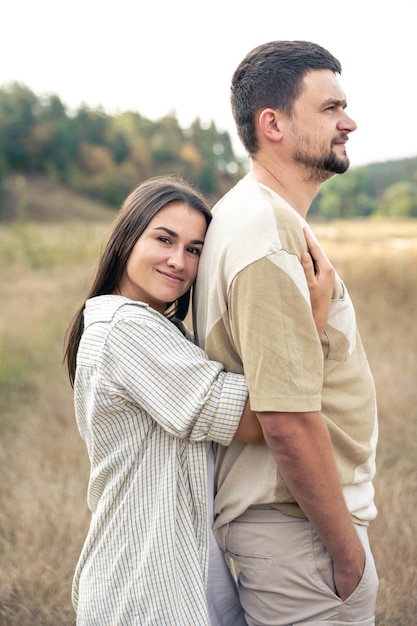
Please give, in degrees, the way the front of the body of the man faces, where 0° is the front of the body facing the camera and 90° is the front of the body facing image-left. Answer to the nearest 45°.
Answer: approximately 270°

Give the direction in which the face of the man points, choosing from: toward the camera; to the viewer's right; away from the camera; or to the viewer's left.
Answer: to the viewer's right
